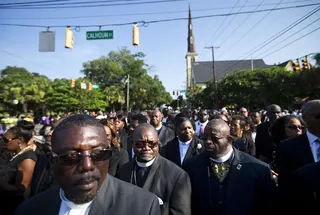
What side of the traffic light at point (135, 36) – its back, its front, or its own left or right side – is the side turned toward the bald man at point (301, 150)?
back

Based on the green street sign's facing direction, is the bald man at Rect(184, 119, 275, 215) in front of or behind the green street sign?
in front

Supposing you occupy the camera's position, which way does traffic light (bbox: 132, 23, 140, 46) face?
facing away from the viewer

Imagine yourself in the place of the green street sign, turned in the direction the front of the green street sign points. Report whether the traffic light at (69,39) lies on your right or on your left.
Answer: on your right

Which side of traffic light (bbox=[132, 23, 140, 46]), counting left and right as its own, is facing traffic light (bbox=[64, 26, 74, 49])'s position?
left

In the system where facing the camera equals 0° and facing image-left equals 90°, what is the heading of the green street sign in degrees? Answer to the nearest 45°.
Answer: approximately 0°

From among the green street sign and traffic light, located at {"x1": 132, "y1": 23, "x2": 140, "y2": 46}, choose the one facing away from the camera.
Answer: the traffic light

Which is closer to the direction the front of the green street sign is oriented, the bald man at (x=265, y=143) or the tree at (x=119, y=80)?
the bald man

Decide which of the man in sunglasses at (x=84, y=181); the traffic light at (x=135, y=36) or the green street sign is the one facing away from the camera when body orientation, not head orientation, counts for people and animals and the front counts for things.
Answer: the traffic light

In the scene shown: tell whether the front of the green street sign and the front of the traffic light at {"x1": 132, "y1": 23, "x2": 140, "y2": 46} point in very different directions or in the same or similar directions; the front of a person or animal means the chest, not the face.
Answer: very different directions

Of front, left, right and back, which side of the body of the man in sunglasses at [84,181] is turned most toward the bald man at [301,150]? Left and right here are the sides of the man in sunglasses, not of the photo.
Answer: left

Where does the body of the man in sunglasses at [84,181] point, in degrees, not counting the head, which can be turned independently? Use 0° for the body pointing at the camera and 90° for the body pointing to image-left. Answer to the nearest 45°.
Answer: approximately 0°

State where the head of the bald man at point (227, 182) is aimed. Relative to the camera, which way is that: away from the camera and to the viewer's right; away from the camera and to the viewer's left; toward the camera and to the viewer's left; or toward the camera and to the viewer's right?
toward the camera and to the viewer's left

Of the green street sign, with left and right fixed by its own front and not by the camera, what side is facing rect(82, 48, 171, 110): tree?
back

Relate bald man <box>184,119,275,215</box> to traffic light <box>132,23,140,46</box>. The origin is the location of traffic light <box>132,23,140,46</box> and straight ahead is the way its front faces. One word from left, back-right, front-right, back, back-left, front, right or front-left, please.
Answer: back
